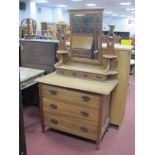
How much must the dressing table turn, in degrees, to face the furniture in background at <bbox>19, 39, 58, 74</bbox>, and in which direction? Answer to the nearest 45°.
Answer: approximately 90° to its right

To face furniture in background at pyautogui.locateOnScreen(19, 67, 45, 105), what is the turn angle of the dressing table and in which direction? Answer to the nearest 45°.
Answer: approximately 90° to its right

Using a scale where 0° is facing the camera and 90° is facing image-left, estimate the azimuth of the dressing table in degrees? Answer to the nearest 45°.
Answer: approximately 45°

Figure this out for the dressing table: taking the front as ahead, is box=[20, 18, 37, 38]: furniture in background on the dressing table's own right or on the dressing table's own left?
on the dressing table's own right

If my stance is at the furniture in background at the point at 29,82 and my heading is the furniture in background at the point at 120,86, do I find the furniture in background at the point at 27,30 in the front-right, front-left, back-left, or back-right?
back-left

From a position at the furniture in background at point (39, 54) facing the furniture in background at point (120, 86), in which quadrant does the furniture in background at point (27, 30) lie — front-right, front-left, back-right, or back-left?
back-left
